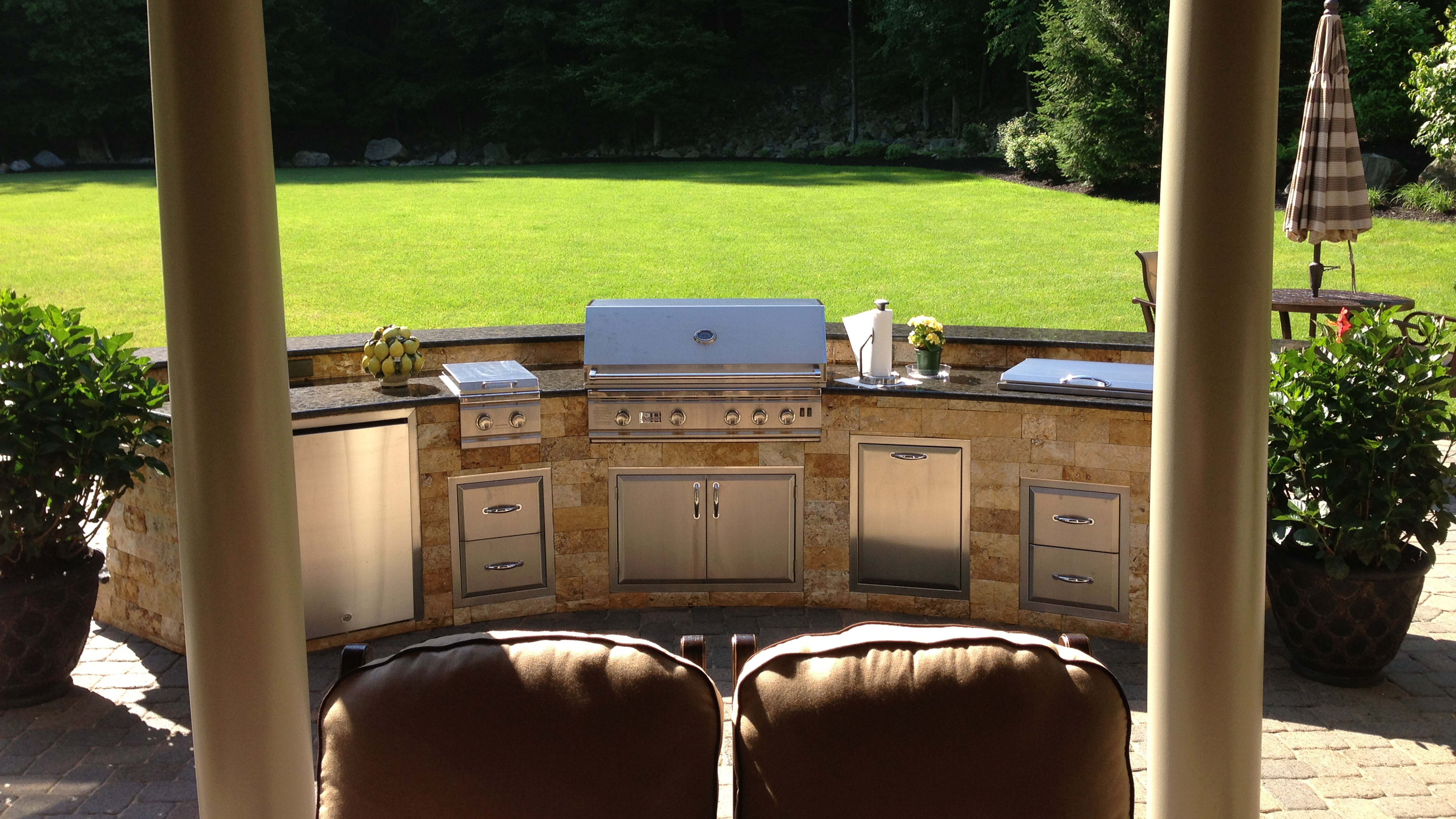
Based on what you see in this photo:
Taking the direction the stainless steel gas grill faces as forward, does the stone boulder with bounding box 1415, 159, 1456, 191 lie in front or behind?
behind

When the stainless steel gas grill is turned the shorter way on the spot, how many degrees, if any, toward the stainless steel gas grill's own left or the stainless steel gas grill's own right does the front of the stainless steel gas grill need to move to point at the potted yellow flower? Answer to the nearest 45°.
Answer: approximately 90° to the stainless steel gas grill's own left

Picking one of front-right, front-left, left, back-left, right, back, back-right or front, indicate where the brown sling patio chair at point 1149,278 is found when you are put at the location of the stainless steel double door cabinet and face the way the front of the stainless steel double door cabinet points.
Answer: back-left

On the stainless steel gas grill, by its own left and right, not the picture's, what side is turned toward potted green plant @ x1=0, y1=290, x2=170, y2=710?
right

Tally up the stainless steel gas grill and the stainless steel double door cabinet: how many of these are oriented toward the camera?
2

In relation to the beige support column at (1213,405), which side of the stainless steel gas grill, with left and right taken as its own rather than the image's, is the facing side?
front

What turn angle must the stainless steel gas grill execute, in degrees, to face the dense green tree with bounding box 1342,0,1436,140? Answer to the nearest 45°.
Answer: approximately 135° to its left

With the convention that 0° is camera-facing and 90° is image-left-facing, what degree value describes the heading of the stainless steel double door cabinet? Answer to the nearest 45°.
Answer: approximately 0°
